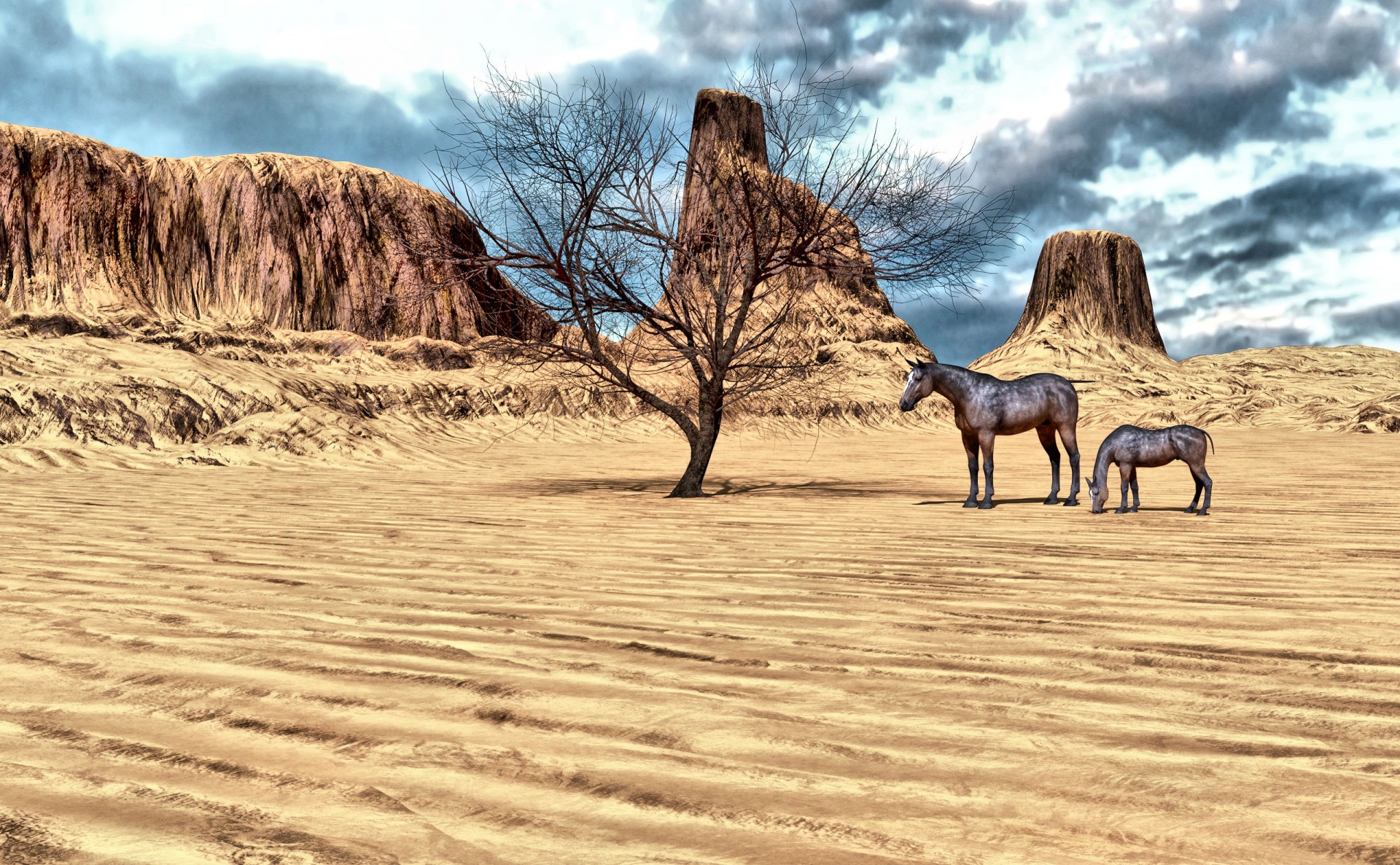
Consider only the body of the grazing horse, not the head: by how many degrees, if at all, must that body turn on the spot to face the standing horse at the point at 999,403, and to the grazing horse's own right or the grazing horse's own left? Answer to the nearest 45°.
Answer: approximately 45° to the grazing horse's own right

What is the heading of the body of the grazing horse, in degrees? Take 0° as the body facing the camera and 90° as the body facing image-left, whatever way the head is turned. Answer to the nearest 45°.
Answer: approximately 90°

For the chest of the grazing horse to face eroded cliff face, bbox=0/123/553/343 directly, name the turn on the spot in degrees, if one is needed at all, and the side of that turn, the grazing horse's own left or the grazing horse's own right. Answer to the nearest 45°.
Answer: approximately 45° to the grazing horse's own right
